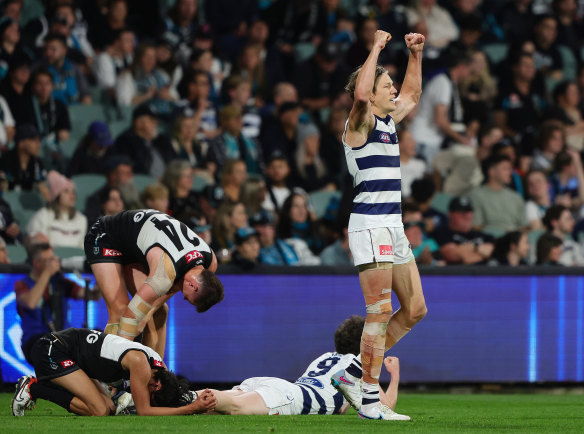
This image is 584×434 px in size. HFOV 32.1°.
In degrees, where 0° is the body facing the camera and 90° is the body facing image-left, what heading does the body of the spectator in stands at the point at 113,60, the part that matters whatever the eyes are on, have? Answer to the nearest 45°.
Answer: approximately 315°

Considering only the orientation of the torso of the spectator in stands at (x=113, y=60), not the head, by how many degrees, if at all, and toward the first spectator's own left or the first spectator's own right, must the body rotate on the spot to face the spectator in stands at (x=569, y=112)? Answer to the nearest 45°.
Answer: approximately 45° to the first spectator's own left

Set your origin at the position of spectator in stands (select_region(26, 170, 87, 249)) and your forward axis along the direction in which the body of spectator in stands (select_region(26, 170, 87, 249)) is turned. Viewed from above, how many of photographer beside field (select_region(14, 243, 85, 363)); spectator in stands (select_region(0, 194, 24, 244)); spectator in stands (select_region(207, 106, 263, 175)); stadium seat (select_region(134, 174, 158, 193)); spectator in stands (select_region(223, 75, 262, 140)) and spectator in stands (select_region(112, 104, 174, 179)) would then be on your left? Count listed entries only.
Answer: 4

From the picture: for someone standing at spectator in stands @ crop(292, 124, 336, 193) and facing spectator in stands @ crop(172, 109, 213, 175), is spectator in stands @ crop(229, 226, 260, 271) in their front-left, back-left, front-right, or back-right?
front-left

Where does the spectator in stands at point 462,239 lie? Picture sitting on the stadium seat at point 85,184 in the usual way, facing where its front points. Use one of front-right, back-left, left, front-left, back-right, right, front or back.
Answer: left

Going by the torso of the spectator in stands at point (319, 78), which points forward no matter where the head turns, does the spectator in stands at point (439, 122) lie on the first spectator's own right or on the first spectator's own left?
on the first spectator's own left

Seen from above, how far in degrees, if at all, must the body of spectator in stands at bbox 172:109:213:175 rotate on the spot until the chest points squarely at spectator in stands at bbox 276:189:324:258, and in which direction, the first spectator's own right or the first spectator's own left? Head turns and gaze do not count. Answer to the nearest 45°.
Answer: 0° — they already face them

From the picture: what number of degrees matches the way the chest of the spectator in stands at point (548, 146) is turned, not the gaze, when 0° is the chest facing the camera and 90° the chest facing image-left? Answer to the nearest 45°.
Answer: approximately 315°

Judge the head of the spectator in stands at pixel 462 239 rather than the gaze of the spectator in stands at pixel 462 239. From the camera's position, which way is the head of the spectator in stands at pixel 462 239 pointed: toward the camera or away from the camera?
toward the camera

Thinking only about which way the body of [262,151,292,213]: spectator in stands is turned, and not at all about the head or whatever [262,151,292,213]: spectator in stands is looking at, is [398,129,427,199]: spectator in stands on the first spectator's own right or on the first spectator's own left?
on the first spectator's own left

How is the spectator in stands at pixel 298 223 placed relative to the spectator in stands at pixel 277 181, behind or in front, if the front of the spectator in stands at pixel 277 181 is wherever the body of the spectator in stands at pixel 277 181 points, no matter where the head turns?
in front

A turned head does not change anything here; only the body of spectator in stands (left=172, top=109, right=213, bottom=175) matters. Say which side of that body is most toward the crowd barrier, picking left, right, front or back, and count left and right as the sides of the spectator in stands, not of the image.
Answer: front

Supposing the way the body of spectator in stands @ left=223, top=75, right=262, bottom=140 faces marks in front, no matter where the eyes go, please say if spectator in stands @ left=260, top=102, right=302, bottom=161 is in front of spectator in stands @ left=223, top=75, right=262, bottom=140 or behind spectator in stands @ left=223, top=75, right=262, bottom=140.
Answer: in front

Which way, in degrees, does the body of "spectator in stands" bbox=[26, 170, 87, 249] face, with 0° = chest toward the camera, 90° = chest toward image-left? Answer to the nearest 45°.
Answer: approximately 315°

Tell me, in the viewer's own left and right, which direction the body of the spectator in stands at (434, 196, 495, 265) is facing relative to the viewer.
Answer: facing the viewer

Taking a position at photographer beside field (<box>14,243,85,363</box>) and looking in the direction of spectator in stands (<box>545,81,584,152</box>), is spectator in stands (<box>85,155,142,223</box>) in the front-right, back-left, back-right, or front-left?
front-left
